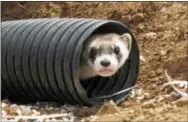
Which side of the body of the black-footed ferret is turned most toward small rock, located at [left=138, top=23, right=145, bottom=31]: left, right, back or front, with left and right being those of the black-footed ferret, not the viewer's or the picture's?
back

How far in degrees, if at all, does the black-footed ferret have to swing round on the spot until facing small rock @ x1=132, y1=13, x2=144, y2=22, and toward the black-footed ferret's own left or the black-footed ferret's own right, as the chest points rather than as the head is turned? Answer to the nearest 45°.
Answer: approximately 180°

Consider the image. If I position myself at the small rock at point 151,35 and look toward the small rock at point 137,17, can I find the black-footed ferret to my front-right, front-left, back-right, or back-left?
back-left

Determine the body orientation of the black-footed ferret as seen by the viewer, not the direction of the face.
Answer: toward the camera

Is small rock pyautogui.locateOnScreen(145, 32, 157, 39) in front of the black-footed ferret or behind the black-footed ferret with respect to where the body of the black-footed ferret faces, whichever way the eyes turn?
behind
